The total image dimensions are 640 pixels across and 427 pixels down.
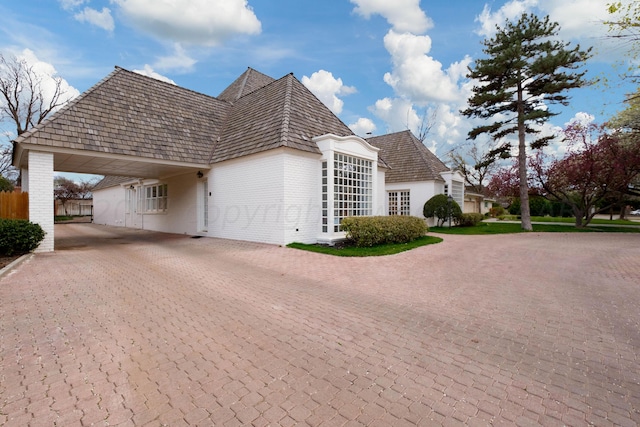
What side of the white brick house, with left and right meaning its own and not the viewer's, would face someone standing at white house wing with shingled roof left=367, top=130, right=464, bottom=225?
left

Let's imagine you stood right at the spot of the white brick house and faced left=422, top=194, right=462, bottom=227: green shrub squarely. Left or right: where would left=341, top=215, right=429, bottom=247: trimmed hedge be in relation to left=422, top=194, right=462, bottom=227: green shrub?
right

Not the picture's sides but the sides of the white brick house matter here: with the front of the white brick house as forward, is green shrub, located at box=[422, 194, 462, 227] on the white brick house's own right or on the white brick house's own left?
on the white brick house's own left

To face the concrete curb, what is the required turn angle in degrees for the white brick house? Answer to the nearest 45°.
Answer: approximately 90° to its right

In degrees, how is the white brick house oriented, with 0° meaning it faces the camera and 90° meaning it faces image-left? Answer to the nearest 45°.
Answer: approximately 315°

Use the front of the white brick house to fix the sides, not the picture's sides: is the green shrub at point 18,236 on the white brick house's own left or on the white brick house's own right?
on the white brick house's own right

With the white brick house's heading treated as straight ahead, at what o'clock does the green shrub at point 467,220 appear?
The green shrub is roughly at 10 o'clock from the white brick house.

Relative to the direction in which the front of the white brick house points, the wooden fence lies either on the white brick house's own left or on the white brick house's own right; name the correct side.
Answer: on the white brick house's own right
